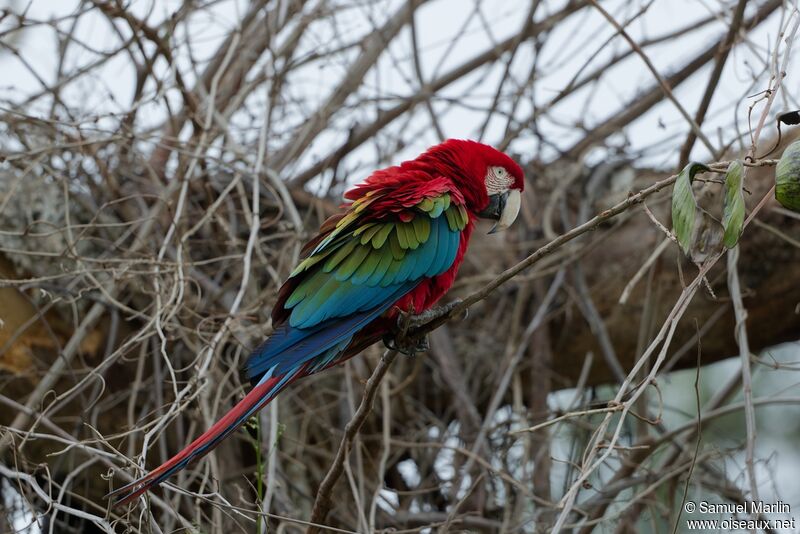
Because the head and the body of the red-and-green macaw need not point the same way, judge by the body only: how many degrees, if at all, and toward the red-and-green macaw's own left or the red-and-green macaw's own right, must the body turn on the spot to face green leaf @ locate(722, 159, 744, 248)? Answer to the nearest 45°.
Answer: approximately 45° to the red-and-green macaw's own right

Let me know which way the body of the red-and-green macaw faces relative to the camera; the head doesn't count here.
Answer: to the viewer's right
